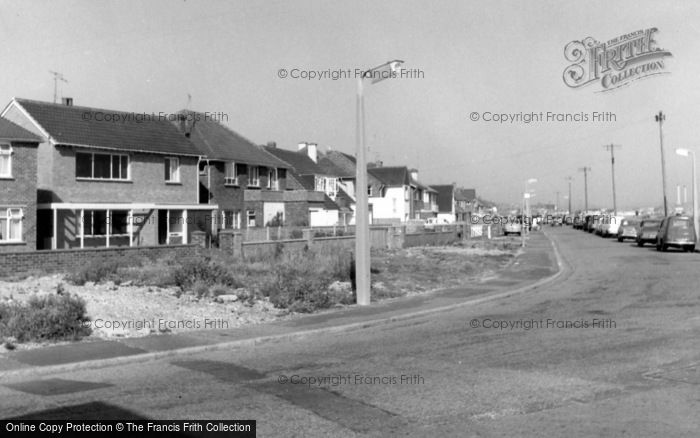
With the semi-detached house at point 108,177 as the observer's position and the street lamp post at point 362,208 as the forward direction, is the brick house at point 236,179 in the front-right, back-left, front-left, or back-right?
back-left

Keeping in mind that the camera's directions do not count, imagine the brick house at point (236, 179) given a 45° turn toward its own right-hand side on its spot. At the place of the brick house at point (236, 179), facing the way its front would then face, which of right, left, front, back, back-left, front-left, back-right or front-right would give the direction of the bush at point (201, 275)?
front

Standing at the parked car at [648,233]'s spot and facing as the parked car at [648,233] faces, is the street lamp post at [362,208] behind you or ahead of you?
ahead

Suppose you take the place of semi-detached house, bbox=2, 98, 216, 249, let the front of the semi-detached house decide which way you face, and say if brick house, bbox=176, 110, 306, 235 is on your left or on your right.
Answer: on your left

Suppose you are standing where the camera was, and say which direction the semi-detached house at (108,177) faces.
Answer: facing the viewer and to the right of the viewer

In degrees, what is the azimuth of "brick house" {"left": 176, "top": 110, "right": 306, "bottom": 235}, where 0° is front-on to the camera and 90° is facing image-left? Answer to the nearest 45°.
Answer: approximately 315°

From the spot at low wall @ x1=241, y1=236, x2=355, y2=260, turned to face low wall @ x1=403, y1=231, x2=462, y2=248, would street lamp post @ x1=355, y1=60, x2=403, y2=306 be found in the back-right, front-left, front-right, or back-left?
back-right

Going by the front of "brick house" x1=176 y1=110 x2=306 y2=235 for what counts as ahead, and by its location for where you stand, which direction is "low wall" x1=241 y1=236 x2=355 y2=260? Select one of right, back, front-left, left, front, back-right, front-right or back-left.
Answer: front-right

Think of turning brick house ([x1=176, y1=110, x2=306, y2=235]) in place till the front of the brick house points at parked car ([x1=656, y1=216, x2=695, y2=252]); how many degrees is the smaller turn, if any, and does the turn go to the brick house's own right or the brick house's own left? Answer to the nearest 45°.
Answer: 0° — it already faces it

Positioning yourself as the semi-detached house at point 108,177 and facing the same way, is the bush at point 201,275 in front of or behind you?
in front

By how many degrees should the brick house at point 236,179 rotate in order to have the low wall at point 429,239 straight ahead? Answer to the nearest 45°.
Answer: approximately 45° to its left
